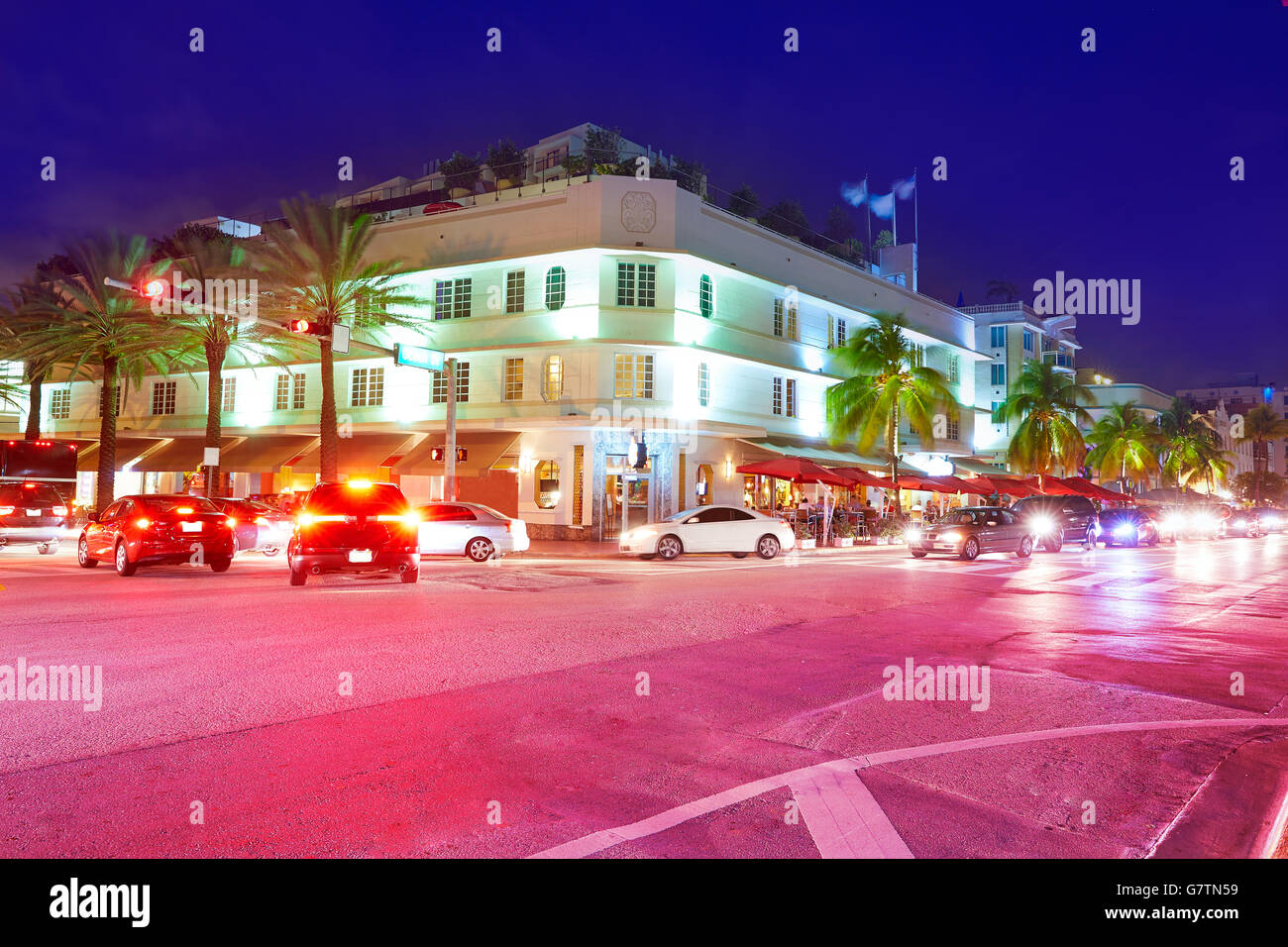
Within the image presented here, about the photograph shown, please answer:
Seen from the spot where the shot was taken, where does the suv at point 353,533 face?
facing away from the viewer

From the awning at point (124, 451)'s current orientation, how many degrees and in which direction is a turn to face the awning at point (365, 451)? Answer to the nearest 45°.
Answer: approximately 90° to its left

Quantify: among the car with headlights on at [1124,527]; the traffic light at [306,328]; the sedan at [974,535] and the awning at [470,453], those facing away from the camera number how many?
0

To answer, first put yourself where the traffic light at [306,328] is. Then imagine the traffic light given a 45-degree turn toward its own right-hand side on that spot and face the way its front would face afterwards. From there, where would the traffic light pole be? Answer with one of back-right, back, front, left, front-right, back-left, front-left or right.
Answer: back

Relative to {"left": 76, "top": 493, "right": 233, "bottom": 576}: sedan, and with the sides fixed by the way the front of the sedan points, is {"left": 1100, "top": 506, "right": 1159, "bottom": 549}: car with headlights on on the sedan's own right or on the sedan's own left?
on the sedan's own right

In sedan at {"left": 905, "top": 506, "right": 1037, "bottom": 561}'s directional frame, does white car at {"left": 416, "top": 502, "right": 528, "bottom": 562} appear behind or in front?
in front

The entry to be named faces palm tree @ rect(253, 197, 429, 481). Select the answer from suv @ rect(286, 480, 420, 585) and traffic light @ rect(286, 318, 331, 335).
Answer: the suv

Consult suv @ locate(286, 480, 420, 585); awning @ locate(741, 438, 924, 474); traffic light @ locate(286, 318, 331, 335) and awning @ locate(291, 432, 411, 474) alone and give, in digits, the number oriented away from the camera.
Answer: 1

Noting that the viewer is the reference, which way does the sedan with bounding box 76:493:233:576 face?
facing away from the viewer and to the left of the viewer

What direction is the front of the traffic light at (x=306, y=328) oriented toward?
toward the camera

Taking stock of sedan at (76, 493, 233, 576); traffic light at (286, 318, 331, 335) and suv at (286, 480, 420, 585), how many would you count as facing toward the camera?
1

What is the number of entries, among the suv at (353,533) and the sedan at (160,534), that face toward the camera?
0

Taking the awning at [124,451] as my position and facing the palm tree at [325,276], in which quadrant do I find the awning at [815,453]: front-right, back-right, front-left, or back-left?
front-left

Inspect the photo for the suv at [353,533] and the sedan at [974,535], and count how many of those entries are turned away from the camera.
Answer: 1

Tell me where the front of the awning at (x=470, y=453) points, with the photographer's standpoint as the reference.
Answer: facing the viewer and to the left of the viewer

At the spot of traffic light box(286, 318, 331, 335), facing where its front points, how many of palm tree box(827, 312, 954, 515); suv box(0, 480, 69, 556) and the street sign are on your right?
1
